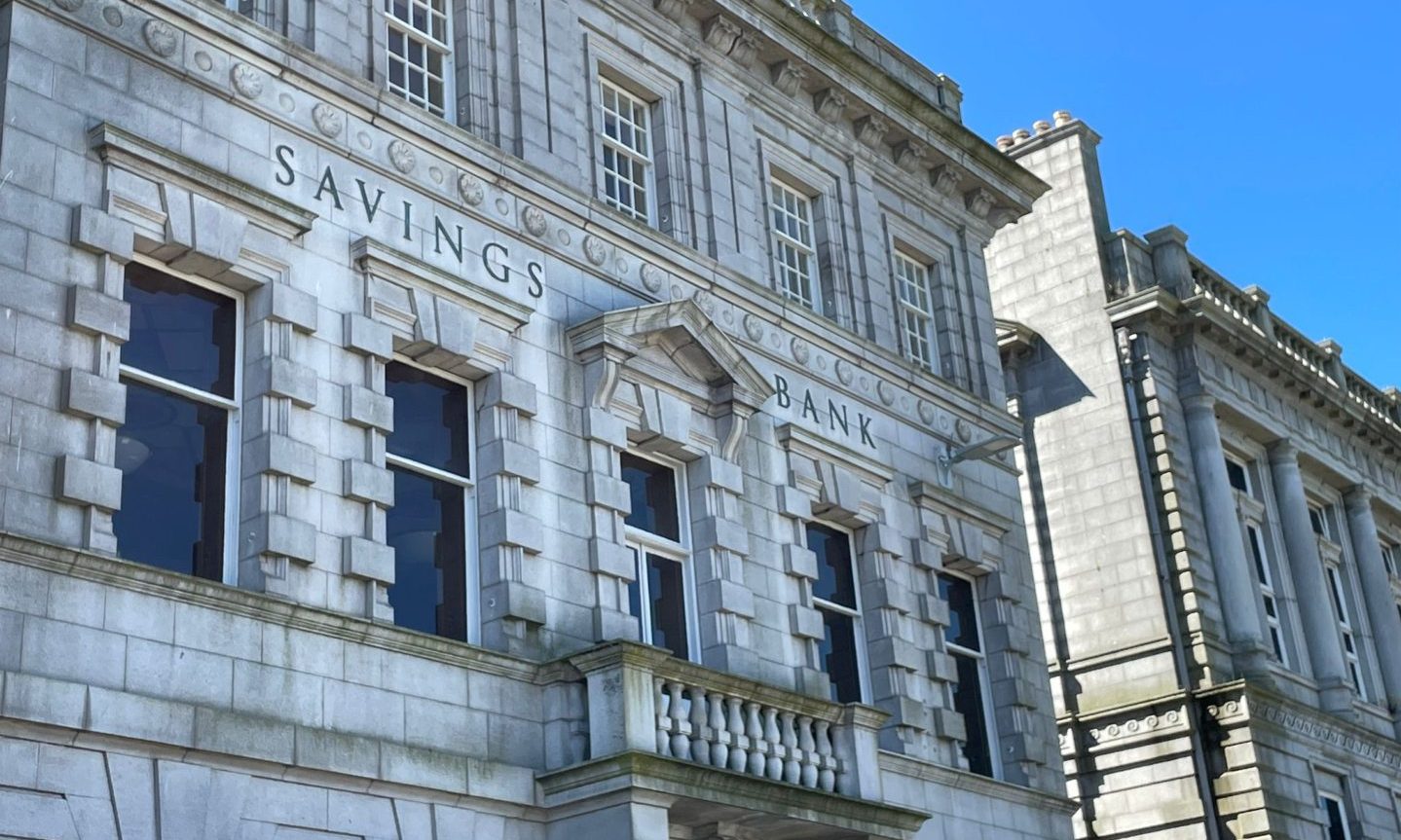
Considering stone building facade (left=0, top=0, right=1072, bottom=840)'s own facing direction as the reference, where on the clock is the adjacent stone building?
The adjacent stone building is roughly at 9 o'clock from the stone building facade.

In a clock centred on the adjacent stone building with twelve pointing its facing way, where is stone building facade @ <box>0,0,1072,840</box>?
The stone building facade is roughly at 2 o'clock from the adjacent stone building.
